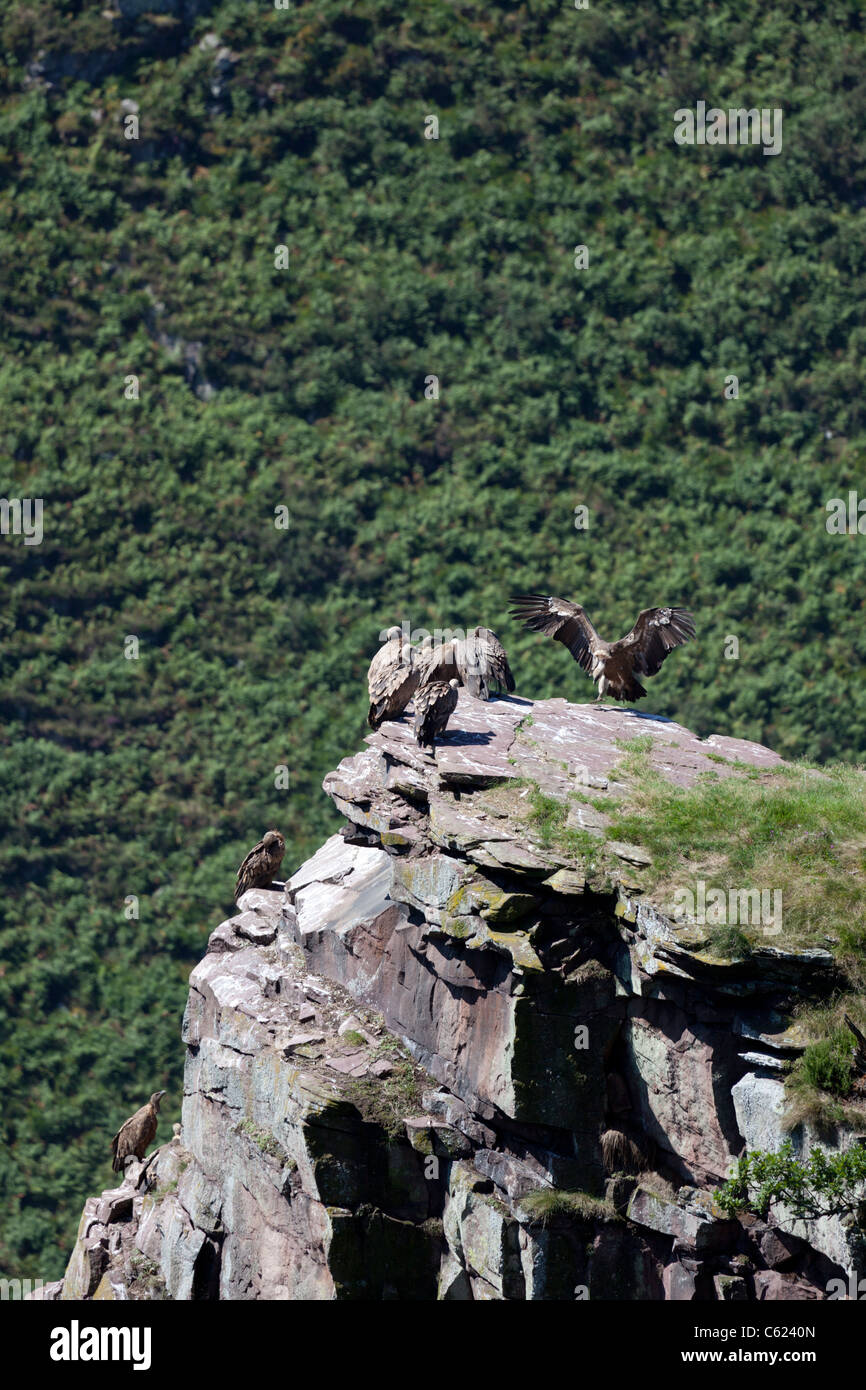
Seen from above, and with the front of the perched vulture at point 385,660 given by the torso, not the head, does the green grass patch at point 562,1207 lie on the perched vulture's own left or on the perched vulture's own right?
on the perched vulture's own right

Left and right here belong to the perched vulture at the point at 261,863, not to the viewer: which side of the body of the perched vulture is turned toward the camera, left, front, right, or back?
right

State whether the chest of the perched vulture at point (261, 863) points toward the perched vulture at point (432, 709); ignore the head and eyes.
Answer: yes

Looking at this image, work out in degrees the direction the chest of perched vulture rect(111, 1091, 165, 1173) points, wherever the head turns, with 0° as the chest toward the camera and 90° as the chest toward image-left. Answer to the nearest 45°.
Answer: approximately 270°
